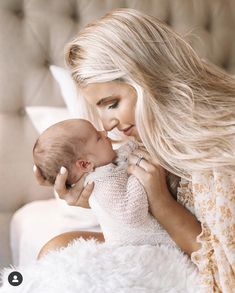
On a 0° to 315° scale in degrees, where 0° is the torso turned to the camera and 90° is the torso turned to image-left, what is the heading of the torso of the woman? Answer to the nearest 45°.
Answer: approximately 90°

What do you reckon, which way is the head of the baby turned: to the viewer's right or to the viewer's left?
to the viewer's right
